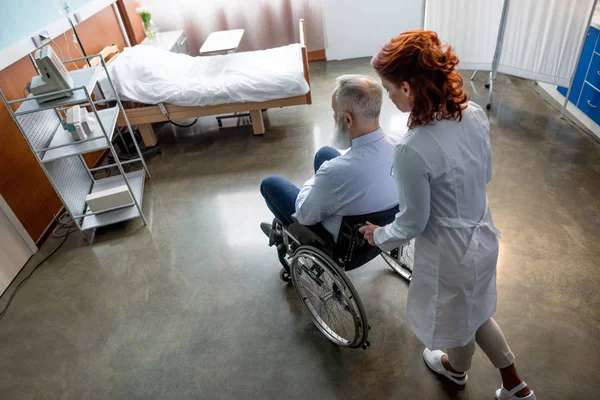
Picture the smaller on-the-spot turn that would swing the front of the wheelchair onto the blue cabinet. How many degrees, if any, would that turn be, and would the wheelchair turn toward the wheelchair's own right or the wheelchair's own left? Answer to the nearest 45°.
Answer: approximately 90° to the wheelchair's own right

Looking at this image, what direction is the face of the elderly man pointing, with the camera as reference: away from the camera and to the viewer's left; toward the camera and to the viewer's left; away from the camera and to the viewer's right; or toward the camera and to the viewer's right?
away from the camera and to the viewer's left

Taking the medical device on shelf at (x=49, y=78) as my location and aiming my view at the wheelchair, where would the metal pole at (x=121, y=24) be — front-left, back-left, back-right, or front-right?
back-left

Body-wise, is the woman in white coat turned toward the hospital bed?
yes

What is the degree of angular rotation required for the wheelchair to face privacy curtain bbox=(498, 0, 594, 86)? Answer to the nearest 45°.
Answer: approximately 90° to its right

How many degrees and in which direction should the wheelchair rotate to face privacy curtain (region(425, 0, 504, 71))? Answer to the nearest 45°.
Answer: approximately 90° to its right

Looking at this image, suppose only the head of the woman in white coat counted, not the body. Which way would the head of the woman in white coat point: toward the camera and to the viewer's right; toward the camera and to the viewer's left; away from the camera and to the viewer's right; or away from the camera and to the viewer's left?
away from the camera and to the viewer's left

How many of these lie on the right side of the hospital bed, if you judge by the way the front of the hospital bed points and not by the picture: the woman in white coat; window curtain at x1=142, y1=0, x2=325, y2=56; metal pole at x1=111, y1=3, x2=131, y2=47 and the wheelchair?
2

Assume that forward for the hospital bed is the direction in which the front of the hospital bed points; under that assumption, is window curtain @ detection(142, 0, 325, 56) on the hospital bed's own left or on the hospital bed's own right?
on the hospital bed's own left

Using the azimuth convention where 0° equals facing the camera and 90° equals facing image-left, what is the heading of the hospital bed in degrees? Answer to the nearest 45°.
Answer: approximately 270°
